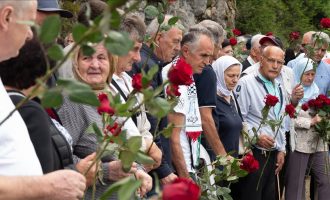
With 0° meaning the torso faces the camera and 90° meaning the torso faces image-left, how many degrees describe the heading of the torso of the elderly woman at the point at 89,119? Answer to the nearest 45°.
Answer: approximately 315°

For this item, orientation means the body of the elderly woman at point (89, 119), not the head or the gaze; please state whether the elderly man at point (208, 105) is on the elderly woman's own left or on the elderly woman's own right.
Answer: on the elderly woman's own left

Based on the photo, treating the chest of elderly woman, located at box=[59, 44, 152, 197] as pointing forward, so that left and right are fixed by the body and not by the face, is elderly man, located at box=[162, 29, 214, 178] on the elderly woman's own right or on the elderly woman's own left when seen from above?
on the elderly woman's own left

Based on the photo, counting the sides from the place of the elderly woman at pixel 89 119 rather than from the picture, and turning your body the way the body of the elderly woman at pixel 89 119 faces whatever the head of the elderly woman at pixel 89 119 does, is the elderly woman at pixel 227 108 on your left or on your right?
on your left

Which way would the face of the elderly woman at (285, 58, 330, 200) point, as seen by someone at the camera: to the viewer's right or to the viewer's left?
to the viewer's left

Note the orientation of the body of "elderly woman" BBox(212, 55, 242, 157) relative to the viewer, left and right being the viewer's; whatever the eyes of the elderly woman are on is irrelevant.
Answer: facing the viewer and to the right of the viewer

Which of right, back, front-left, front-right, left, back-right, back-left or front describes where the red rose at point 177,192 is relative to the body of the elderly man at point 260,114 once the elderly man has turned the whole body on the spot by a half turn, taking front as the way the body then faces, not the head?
back-left

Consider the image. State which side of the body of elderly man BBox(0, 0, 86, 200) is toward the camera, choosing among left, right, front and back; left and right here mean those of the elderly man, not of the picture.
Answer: right

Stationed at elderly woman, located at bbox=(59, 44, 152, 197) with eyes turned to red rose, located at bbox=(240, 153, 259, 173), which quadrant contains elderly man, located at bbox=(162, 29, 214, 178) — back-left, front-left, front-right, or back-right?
front-left

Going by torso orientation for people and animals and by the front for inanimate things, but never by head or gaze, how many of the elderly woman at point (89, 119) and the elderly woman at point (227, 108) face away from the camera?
0
